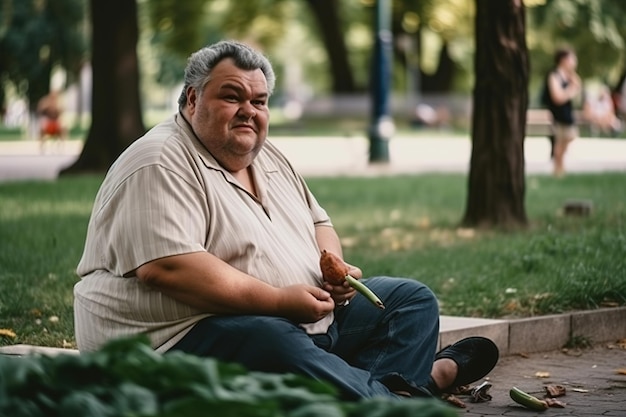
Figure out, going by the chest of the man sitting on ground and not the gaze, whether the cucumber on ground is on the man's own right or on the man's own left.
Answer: on the man's own left

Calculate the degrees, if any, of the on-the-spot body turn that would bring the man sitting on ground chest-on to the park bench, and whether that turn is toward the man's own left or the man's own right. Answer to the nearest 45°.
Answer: approximately 135° to the man's own left

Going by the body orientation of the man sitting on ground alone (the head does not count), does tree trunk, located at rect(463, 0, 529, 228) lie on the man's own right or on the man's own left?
on the man's own left

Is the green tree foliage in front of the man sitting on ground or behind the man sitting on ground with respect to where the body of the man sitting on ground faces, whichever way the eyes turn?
behind

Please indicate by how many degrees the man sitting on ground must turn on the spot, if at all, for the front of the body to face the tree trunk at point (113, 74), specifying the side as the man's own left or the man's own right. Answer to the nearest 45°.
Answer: approximately 135° to the man's own left

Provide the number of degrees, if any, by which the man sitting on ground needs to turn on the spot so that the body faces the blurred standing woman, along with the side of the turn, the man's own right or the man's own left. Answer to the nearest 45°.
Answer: approximately 135° to the man's own left

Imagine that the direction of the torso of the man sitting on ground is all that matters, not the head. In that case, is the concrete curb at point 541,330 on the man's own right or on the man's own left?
on the man's own left

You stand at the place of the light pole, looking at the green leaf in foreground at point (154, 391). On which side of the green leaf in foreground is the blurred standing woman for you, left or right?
left

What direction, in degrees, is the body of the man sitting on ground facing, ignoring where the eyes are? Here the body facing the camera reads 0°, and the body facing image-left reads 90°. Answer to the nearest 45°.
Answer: approximately 315°
